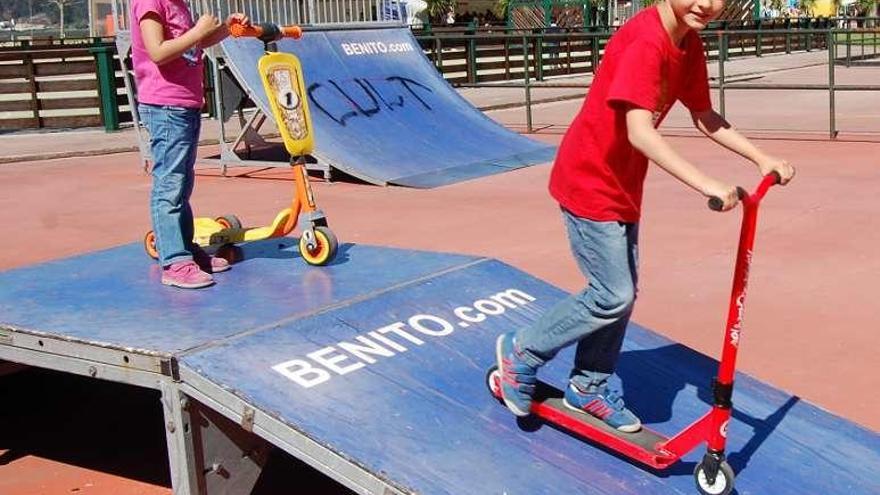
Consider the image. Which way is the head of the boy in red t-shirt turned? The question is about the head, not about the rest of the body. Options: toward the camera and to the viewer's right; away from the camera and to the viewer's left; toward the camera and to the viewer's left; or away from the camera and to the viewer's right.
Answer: toward the camera and to the viewer's right

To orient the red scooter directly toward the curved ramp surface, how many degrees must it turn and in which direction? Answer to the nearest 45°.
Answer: approximately 135° to its left

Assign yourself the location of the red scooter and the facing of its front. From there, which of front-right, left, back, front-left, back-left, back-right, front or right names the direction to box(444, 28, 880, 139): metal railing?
back-left

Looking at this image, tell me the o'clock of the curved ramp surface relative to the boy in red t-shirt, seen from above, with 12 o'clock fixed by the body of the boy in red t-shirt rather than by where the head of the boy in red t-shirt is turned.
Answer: The curved ramp surface is roughly at 7 o'clock from the boy in red t-shirt.

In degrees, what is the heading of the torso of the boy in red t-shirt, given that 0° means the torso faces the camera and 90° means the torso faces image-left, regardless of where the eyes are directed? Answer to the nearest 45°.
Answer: approximately 315°

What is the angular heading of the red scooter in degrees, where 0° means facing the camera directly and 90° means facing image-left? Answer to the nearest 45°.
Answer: approximately 315°
